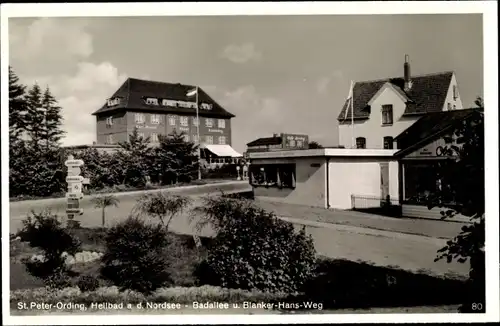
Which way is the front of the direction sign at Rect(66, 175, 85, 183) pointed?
toward the camera

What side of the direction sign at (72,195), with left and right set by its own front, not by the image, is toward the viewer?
front

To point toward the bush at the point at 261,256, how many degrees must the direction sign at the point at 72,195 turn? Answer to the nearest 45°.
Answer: approximately 45° to its left

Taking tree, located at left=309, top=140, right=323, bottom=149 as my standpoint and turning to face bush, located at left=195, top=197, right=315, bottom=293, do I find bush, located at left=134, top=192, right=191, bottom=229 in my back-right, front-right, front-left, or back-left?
front-right

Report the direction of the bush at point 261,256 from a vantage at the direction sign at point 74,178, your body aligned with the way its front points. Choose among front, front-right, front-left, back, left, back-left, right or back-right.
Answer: front-left

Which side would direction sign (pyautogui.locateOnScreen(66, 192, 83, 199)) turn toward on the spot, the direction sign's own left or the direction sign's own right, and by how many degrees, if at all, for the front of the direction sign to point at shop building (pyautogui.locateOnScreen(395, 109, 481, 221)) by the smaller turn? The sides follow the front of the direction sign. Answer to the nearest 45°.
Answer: approximately 90° to the direction sign's own left
